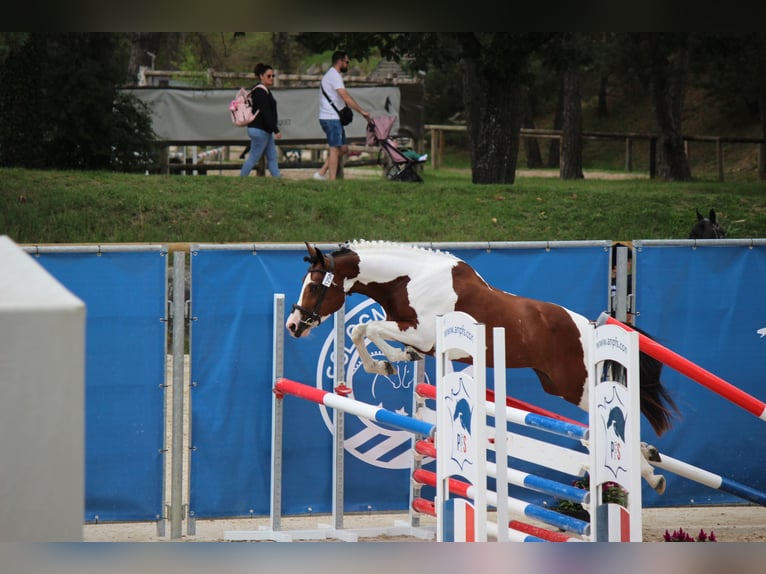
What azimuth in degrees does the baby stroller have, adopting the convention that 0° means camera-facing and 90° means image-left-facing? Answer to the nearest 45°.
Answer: approximately 270°

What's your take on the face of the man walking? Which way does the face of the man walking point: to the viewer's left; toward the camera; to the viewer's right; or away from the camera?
to the viewer's right

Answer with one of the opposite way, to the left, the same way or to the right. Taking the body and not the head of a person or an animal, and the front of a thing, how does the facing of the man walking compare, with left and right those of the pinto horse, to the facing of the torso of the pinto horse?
the opposite way

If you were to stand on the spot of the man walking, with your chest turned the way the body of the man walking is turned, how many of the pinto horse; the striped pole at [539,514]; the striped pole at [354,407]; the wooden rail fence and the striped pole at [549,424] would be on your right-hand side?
4

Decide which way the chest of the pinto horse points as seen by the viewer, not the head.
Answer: to the viewer's left

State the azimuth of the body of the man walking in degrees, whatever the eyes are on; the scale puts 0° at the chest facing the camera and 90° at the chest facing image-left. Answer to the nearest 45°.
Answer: approximately 270°

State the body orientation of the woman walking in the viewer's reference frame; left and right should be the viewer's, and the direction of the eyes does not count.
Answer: facing to the right of the viewer

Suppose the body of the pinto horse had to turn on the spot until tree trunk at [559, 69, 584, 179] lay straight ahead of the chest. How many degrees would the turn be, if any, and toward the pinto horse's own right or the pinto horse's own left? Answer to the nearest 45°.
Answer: approximately 90° to the pinto horse's own right

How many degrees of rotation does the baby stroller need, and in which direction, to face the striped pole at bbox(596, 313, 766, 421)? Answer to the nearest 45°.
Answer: approximately 90° to its right

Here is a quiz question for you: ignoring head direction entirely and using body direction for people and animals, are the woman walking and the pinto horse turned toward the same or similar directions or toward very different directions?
very different directions
